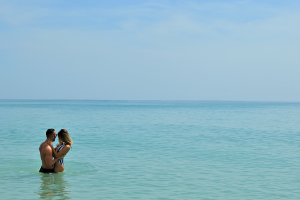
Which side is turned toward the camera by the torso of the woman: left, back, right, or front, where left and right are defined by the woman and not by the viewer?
left

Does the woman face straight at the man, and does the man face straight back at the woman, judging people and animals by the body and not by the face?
yes

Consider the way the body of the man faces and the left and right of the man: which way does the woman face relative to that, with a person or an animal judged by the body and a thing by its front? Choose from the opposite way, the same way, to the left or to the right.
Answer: the opposite way

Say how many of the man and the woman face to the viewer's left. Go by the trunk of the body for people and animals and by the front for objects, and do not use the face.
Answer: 1

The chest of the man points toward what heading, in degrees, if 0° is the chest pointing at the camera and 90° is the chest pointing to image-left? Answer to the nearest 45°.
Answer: approximately 270°
